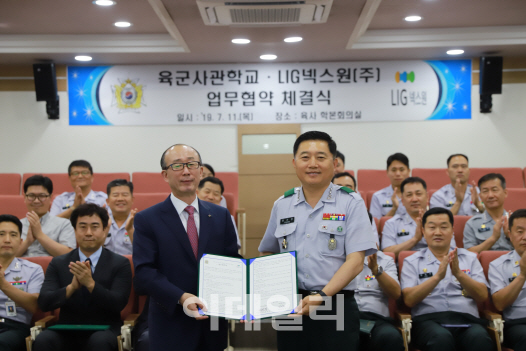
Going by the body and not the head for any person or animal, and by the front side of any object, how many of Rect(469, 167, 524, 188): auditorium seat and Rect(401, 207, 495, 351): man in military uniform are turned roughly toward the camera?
2

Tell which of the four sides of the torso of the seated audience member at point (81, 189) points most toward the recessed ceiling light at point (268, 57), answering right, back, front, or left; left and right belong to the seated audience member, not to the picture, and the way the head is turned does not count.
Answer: left

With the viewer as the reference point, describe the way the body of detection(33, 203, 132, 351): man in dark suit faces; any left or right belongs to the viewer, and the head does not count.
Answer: facing the viewer

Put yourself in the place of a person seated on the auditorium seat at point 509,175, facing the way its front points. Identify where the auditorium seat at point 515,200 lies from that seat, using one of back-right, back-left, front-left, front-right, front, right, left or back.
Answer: front

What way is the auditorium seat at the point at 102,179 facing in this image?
toward the camera

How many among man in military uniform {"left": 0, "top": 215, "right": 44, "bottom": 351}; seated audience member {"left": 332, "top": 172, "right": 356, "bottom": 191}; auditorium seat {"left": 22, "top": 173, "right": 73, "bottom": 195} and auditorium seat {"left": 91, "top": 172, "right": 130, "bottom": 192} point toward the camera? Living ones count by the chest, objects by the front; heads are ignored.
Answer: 4

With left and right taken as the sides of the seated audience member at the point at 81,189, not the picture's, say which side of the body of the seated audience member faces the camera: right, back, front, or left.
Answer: front

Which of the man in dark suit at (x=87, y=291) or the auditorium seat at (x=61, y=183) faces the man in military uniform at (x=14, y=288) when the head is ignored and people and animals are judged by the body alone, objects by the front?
the auditorium seat

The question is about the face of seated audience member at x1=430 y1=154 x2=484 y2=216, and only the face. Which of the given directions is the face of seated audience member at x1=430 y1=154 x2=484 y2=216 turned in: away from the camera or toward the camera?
toward the camera

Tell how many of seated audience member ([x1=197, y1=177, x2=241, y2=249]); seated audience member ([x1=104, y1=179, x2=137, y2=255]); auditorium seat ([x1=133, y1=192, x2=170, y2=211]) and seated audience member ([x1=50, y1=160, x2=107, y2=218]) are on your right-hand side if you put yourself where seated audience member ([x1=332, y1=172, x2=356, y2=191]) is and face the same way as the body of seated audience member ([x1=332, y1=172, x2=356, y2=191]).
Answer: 4

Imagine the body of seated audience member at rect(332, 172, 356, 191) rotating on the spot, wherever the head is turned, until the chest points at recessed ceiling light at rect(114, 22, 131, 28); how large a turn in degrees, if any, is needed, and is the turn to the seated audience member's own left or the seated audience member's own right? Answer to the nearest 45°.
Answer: approximately 90° to the seated audience member's own right

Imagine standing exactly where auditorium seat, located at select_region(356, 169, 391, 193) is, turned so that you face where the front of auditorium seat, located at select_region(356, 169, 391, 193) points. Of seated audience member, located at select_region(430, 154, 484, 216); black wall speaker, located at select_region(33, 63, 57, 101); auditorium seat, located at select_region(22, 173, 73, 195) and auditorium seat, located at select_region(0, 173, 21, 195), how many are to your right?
3

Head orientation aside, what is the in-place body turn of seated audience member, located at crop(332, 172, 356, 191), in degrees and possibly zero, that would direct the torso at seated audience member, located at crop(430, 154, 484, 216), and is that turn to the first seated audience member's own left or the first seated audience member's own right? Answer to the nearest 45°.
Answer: approximately 135° to the first seated audience member's own left

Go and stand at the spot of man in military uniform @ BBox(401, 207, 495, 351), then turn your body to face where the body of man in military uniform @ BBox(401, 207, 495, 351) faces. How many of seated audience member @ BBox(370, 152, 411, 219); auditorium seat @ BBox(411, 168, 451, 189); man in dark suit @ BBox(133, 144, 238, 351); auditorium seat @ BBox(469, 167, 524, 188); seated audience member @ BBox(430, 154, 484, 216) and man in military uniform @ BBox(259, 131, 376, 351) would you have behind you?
4

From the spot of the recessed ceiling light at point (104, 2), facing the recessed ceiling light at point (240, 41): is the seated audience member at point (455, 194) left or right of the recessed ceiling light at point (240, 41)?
right

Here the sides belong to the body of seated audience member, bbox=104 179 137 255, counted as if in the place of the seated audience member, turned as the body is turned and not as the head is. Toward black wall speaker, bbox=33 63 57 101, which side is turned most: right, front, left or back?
back
